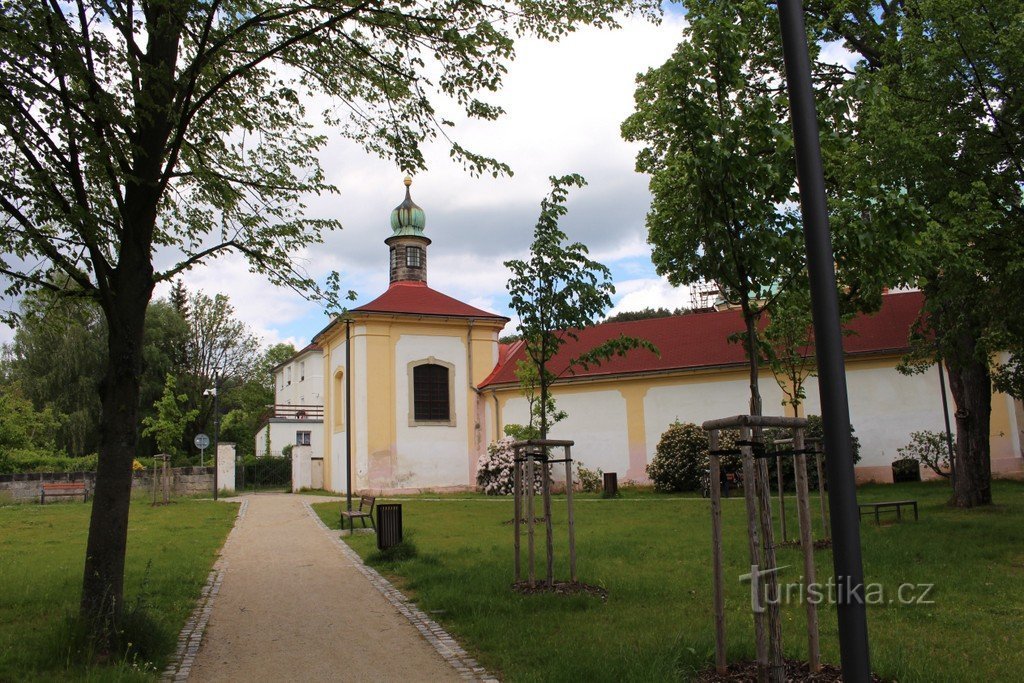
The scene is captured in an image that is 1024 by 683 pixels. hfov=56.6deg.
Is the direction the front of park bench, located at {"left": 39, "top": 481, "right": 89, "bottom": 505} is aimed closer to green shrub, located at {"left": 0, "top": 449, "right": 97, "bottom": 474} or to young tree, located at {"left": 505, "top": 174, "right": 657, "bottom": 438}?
the young tree

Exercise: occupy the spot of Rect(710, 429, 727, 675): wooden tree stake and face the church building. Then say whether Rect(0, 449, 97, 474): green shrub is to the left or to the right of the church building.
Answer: left

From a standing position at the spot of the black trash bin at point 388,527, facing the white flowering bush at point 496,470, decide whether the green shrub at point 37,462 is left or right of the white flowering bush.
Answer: left

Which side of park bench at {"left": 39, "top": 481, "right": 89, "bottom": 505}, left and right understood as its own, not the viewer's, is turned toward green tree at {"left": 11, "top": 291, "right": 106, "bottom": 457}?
back

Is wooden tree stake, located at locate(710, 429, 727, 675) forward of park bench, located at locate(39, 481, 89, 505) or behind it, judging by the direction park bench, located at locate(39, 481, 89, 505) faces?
forward

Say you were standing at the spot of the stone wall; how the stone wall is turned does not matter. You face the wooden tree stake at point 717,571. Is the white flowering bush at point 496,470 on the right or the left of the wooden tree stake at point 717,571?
left

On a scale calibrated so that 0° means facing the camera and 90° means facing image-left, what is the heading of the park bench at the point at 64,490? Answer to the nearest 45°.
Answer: approximately 0°

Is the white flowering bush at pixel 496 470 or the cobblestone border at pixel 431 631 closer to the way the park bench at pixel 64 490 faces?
the cobblestone border

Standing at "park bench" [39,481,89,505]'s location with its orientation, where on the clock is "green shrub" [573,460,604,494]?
The green shrub is roughly at 10 o'clock from the park bench.

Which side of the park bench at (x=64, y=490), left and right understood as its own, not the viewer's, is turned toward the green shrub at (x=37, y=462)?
back

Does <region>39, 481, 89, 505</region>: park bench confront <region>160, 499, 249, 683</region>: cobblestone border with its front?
yes
